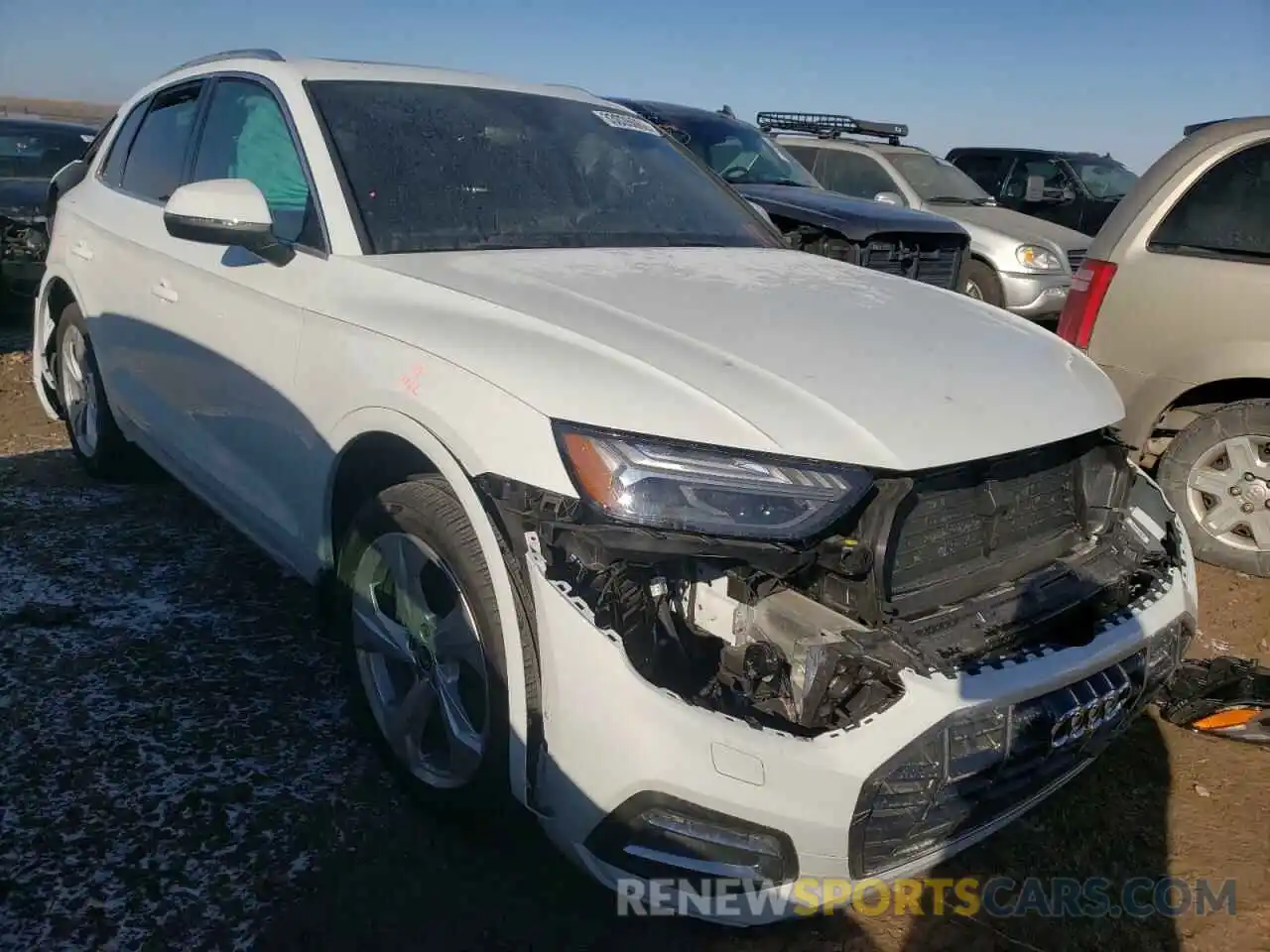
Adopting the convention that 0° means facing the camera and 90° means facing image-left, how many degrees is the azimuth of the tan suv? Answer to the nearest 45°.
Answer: approximately 270°

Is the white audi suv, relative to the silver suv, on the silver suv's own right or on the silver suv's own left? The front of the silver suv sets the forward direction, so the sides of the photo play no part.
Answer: on the silver suv's own right

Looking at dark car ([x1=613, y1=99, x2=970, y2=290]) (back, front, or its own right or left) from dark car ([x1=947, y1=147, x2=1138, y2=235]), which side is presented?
left

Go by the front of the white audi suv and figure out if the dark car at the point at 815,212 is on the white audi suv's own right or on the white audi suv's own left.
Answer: on the white audi suv's own left

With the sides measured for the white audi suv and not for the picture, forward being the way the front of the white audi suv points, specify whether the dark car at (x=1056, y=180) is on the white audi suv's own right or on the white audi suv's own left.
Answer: on the white audi suv's own left

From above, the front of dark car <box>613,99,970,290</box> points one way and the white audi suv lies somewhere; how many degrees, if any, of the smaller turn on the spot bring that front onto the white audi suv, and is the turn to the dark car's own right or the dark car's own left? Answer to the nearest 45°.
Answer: approximately 45° to the dark car's own right

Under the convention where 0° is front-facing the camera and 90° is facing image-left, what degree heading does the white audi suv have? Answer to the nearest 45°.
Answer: approximately 315°

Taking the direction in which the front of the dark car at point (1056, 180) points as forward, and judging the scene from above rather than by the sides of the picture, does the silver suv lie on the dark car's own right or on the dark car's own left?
on the dark car's own right
